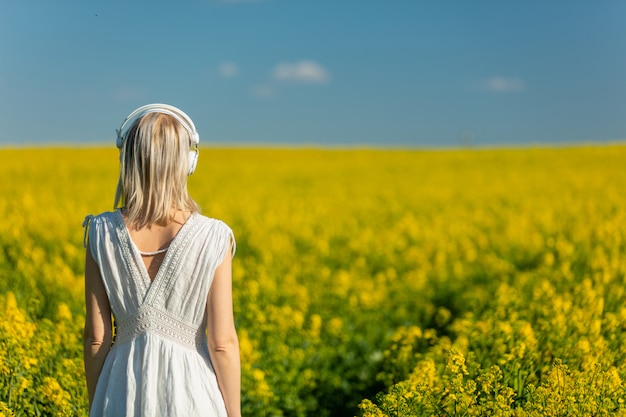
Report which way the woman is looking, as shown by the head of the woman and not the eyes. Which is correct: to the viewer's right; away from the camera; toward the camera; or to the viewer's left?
away from the camera

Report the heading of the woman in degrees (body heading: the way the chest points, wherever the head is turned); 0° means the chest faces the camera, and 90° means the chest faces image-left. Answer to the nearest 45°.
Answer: approximately 180°
